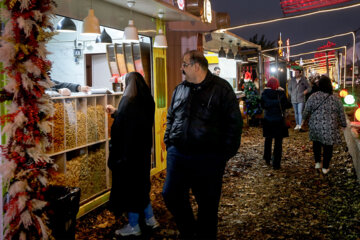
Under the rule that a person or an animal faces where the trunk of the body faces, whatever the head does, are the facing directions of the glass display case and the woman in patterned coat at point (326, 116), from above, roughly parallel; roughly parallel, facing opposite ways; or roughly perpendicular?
roughly perpendicular

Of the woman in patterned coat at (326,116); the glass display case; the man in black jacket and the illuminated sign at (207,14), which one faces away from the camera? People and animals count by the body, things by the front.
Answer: the woman in patterned coat

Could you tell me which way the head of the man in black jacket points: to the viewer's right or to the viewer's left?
to the viewer's left

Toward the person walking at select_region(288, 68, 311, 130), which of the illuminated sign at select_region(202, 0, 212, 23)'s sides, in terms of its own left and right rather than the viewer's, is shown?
left

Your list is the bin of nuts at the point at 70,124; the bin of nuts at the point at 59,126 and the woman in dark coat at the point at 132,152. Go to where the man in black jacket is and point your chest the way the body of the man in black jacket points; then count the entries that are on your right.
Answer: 3

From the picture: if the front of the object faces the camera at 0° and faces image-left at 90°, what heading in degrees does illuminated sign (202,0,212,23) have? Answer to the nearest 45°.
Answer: approximately 315°

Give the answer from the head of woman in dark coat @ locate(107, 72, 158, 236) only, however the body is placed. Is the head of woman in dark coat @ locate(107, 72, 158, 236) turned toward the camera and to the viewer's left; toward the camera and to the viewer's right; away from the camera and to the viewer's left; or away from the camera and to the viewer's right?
away from the camera and to the viewer's left

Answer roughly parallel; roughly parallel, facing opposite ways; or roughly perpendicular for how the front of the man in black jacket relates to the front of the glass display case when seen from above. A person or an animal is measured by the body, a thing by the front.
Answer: roughly perpendicular

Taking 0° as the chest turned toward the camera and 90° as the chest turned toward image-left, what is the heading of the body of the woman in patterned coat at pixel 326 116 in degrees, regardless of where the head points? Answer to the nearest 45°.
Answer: approximately 180°

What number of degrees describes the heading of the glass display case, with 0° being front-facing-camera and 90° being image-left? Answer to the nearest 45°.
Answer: approximately 315°

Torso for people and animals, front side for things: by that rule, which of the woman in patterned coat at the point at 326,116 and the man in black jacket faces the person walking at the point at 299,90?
the woman in patterned coat

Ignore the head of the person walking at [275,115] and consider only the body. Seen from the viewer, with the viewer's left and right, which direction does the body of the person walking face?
facing away from the viewer

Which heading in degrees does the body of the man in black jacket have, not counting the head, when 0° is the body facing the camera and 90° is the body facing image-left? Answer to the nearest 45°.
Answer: approximately 45°

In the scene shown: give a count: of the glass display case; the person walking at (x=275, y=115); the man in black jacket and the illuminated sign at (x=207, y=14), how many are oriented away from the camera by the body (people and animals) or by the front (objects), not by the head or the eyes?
1

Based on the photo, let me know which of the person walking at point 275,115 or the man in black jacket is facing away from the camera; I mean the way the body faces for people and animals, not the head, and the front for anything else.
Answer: the person walking
